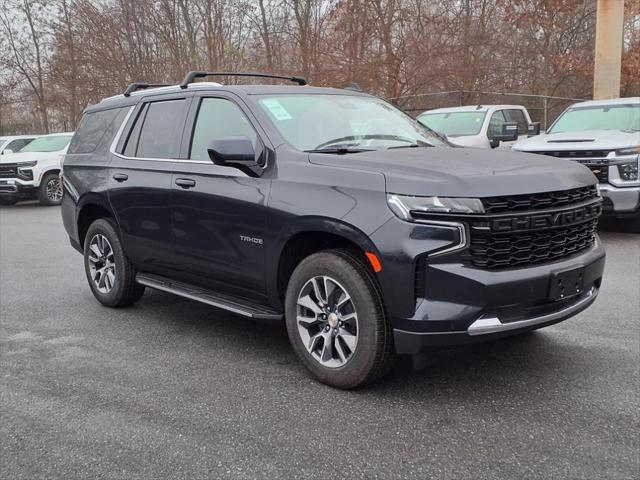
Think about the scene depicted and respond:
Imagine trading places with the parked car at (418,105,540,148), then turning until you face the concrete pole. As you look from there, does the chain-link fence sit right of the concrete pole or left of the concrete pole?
left

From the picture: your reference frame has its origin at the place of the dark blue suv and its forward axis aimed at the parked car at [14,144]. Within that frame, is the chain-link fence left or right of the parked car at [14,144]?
right

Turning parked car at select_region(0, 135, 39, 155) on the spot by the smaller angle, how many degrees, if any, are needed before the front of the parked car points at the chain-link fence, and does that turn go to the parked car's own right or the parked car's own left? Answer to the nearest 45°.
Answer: approximately 135° to the parked car's own left

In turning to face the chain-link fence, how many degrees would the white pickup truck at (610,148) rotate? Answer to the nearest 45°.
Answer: approximately 135° to its right

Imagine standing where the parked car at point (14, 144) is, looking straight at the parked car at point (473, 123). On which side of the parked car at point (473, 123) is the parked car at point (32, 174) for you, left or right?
right

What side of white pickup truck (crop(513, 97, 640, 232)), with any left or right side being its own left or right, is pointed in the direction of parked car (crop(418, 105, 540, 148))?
right

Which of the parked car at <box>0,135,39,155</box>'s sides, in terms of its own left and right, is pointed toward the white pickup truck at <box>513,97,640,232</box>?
left

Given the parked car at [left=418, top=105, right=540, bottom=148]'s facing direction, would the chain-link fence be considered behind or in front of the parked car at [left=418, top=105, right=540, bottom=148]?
behind

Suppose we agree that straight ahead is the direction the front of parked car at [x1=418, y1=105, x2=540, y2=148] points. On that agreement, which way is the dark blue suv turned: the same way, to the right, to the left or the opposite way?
to the left

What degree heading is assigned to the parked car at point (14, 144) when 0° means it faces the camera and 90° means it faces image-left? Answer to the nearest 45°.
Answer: approximately 45°

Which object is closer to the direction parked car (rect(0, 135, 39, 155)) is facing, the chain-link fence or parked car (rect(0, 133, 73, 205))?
the parked car
